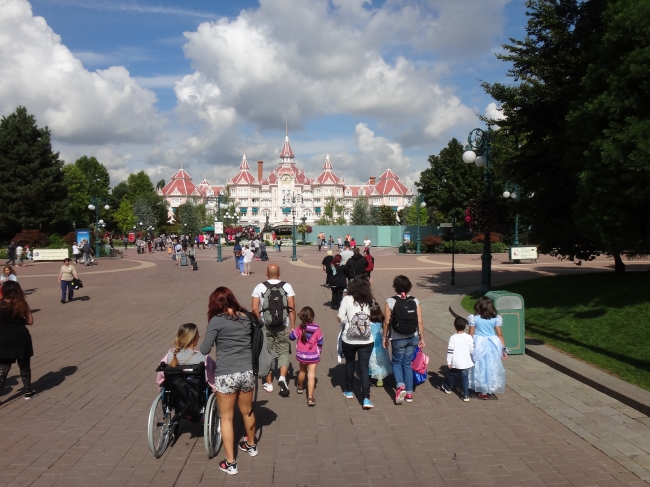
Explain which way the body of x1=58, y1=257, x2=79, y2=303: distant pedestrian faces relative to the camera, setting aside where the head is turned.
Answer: toward the camera

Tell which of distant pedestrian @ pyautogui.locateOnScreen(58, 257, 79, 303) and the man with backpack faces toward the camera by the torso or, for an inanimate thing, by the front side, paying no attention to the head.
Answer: the distant pedestrian

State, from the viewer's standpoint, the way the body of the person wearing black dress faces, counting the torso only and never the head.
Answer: away from the camera

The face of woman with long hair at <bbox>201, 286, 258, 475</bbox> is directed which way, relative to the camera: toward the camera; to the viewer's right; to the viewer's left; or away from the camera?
away from the camera

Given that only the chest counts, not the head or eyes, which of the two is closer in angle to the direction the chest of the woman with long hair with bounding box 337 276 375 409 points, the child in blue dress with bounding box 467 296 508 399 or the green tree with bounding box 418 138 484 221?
the green tree

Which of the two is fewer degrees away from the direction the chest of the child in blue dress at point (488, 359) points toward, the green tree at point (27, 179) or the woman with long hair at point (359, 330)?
the green tree

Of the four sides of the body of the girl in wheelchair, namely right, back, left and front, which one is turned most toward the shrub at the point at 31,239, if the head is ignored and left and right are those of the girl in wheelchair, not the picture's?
front

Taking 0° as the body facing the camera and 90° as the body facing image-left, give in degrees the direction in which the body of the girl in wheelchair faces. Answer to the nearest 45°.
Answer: approximately 180°

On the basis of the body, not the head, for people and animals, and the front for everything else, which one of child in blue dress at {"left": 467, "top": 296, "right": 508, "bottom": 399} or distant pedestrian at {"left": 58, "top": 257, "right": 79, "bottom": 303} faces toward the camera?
the distant pedestrian

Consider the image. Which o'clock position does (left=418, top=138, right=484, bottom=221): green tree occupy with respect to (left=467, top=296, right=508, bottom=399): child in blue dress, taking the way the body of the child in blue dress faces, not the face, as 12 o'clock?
The green tree is roughly at 12 o'clock from the child in blue dress.

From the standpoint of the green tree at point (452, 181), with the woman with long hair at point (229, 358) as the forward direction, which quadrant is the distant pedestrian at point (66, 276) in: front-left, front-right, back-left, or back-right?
front-right

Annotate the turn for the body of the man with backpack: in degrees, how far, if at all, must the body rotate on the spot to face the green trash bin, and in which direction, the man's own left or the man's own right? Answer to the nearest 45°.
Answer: approximately 90° to the man's own right

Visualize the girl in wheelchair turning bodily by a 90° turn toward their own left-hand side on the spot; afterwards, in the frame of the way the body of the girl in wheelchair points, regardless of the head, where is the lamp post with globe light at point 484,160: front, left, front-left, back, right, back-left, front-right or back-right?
back-right

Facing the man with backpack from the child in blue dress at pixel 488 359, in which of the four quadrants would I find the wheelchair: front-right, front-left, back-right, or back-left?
front-left

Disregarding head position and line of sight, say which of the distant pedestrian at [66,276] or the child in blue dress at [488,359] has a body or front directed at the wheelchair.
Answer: the distant pedestrian

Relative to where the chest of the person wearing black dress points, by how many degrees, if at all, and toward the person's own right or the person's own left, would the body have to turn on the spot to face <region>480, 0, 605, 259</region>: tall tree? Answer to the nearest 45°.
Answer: approximately 90° to the person's own right

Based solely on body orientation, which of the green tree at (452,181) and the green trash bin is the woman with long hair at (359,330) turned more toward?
the green tree

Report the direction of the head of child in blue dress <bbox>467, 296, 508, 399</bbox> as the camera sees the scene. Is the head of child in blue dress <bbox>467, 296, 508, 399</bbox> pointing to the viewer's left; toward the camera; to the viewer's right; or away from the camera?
away from the camera

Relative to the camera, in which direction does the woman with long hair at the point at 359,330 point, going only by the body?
away from the camera

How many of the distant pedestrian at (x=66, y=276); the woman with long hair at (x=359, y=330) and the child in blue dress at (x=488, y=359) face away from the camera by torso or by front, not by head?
2

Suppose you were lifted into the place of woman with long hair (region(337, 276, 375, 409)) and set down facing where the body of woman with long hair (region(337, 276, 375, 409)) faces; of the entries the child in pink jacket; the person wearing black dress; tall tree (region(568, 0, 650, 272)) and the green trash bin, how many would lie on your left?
2

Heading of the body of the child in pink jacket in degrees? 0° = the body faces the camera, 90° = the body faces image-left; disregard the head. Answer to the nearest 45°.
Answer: approximately 180°

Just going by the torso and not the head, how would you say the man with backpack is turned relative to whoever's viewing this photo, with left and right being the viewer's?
facing away from the viewer
